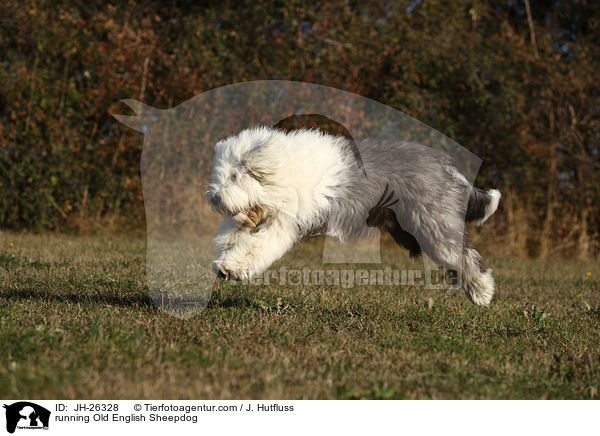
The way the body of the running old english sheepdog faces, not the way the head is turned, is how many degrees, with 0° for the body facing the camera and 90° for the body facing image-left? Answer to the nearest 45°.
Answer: approximately 90°
